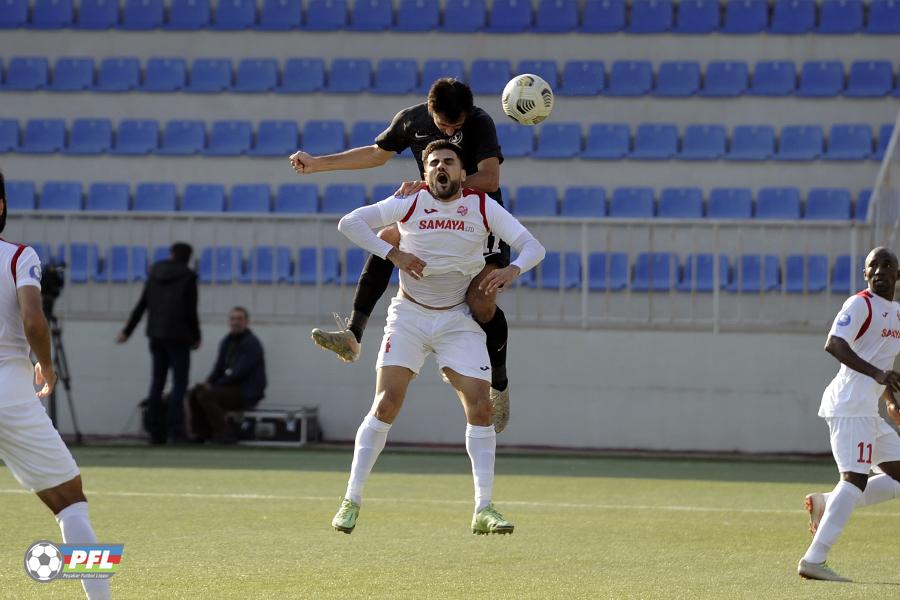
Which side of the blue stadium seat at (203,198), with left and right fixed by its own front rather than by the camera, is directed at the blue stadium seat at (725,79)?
left

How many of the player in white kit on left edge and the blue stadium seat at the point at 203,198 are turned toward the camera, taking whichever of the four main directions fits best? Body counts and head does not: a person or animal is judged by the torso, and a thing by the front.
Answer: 1

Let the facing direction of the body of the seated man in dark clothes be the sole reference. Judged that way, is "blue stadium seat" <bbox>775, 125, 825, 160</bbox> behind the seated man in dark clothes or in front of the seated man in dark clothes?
behind

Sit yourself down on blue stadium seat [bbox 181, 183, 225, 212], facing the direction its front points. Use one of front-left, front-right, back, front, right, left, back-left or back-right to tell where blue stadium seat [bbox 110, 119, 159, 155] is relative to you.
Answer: back-right

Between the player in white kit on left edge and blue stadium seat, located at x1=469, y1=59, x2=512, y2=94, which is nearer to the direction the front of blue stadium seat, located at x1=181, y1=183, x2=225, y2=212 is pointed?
the player in white kit on left edge

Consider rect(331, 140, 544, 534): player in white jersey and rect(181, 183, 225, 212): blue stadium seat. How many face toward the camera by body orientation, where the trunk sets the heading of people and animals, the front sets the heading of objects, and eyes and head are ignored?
2

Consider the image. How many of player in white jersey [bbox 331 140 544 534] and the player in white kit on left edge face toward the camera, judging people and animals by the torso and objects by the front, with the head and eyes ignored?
1

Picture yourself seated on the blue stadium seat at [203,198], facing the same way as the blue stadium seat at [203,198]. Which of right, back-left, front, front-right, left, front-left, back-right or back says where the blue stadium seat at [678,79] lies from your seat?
left
